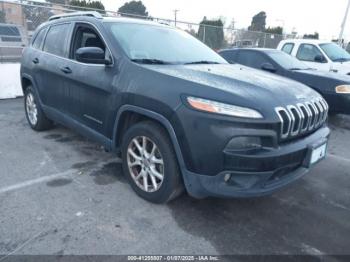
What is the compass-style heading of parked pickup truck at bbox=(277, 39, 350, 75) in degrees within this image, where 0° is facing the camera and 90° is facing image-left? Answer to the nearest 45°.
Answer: approximately 315°

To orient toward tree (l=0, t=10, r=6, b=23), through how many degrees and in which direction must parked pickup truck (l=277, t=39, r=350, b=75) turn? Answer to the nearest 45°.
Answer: approximately 135° to its right

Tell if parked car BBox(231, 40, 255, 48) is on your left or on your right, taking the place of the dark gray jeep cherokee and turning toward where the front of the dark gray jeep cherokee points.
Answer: on your left

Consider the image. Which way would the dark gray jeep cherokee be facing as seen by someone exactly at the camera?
facing the viewer and to the right of the viewer

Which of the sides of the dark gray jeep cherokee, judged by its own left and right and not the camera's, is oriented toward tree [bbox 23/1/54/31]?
back

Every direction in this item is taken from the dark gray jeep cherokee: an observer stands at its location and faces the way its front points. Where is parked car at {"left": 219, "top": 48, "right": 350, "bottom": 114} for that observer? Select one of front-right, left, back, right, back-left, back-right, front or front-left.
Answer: left

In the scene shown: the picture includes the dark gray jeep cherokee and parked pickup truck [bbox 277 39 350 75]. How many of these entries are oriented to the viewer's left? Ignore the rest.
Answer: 0

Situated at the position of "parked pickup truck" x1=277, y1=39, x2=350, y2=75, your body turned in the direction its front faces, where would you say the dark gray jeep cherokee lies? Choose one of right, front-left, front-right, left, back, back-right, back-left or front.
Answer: front-right

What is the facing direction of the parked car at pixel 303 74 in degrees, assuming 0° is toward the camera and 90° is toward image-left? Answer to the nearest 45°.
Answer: approximately 315°
